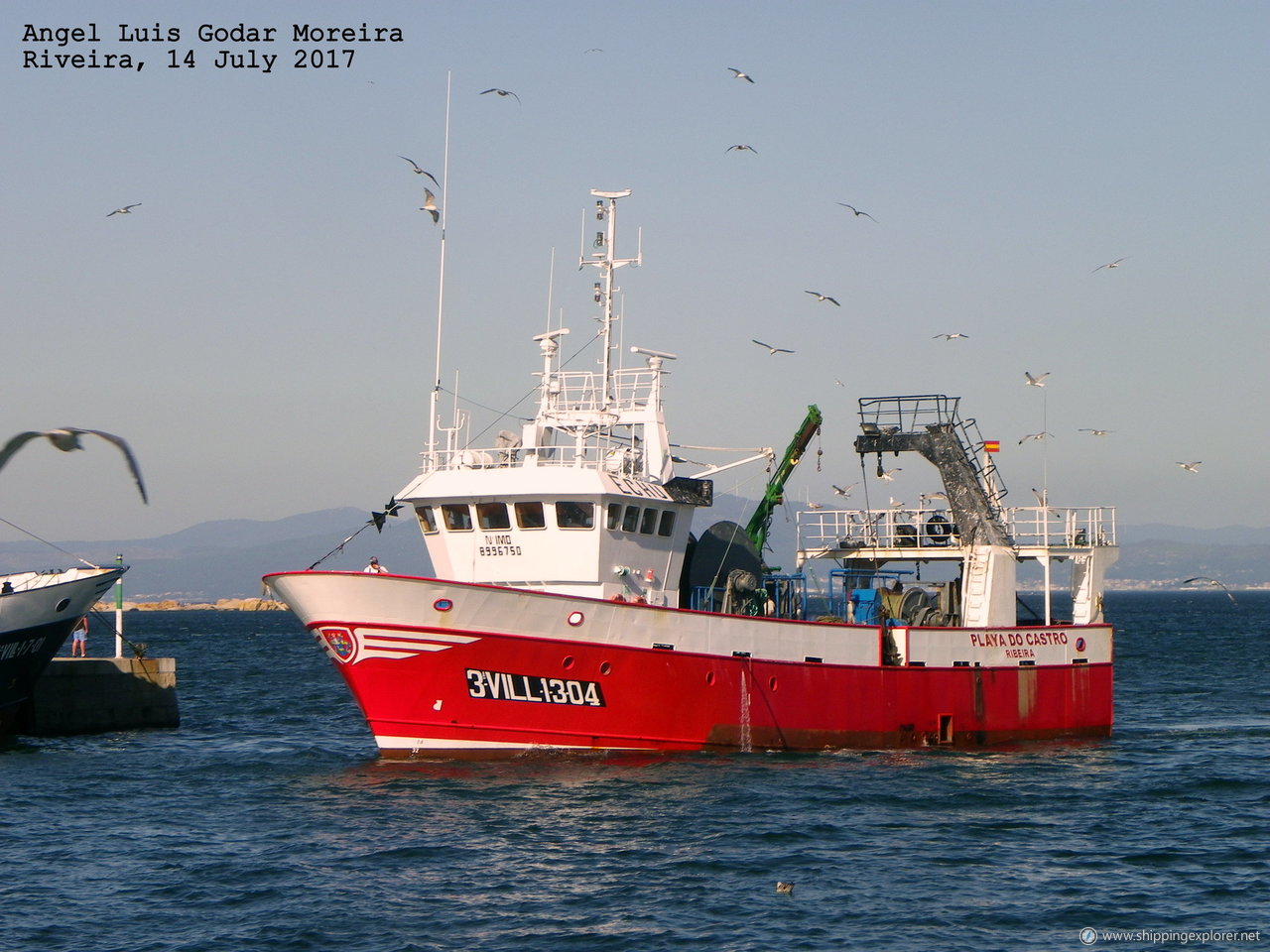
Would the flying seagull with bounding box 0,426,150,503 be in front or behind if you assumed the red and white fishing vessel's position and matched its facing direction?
in front

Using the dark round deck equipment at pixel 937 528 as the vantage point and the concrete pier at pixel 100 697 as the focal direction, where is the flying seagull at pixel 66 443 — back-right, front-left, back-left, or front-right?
front-left

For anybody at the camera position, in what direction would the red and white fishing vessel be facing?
facing the viewer and to the left of the viewer
